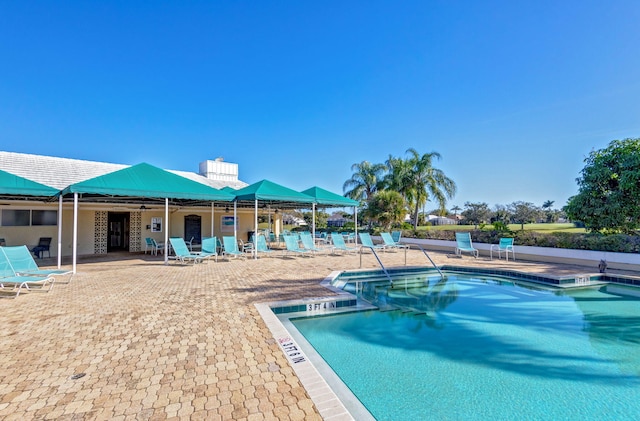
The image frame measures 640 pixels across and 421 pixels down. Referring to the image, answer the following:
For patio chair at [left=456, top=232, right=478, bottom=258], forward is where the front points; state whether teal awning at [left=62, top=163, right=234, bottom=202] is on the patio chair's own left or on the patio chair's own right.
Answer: on the patio chair's own right

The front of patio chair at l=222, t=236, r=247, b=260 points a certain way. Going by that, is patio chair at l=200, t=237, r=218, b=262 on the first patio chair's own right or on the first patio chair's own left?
on the first patio chair's own right

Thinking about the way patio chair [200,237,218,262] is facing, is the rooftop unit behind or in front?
behind

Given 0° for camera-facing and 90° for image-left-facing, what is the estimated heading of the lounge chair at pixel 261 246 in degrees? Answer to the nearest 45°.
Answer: approximately 315°

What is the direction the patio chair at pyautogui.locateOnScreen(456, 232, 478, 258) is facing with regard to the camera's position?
facing the viewer and to the right of the viewer

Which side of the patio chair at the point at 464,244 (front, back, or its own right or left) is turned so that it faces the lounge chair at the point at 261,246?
right

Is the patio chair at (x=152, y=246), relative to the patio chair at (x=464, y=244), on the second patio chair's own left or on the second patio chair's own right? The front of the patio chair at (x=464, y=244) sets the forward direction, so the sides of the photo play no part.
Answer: on the second patio chair's own right

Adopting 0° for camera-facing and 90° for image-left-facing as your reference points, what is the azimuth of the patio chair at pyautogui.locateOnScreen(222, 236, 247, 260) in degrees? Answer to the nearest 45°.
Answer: approximately 315°
